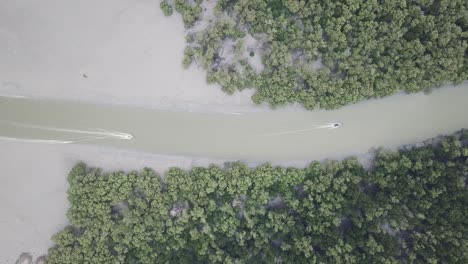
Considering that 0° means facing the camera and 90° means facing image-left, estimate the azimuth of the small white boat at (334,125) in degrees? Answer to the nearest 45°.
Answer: approximately 270°

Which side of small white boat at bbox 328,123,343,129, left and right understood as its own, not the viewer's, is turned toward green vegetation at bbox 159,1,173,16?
back
